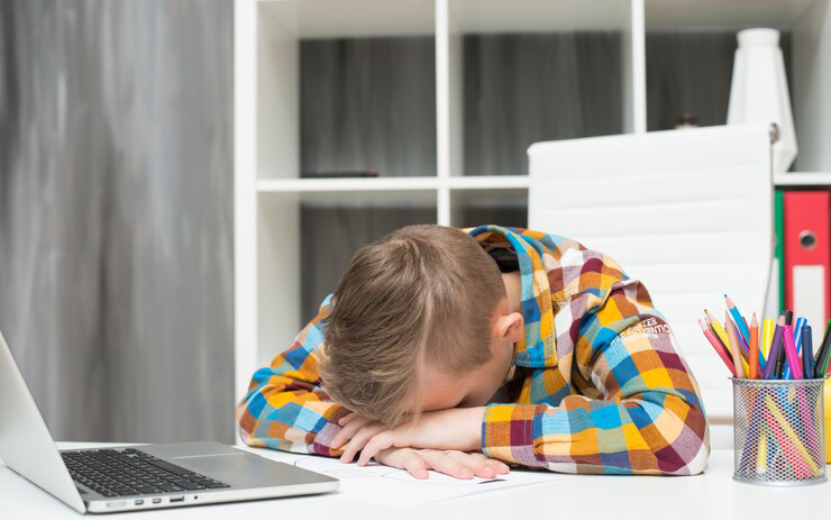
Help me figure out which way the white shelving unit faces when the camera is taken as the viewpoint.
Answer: facing the viewer

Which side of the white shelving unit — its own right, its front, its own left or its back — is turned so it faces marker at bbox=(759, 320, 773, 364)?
front

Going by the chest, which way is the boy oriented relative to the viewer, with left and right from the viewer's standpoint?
facing the viewer and to the left of the viewer

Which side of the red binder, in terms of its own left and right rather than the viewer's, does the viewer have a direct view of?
front

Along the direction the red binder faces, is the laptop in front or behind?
in front

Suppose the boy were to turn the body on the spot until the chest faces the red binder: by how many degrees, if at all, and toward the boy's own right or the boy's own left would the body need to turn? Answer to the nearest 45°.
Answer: approximately 180°

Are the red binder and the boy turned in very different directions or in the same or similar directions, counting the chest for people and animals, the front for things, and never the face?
same or similar directions

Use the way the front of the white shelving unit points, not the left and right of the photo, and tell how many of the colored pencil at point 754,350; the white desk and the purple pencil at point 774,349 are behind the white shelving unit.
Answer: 0

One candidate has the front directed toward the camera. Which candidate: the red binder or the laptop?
the red binder

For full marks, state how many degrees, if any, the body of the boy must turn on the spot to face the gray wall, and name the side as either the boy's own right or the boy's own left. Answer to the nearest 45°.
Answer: approximately 90° to the boy's own right

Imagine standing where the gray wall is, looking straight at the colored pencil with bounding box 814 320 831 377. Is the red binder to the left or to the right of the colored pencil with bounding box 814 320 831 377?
left

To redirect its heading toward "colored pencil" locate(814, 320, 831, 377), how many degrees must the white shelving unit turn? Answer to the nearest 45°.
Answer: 0° — it already faces it

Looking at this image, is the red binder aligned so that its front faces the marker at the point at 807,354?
yes
